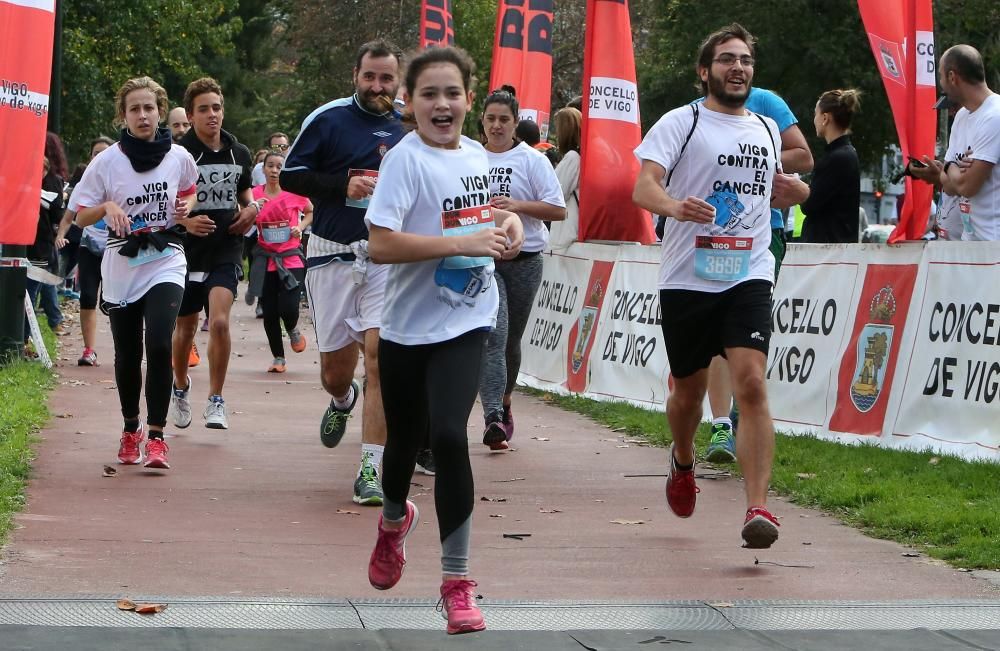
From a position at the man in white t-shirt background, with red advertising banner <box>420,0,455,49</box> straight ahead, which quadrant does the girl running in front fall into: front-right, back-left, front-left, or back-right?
back-left

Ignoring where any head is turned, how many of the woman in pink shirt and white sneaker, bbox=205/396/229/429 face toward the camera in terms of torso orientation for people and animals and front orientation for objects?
2

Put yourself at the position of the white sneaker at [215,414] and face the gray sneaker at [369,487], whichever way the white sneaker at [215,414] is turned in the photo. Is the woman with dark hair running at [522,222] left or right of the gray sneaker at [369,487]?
left

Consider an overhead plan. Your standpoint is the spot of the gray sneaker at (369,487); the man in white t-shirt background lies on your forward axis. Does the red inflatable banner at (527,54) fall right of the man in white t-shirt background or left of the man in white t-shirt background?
left

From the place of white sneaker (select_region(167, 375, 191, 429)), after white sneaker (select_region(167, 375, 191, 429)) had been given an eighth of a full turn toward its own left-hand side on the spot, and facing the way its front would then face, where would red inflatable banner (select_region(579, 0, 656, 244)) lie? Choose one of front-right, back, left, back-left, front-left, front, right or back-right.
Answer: left

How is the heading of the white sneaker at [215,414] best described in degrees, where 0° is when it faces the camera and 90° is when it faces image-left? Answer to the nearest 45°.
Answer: approximately 0°

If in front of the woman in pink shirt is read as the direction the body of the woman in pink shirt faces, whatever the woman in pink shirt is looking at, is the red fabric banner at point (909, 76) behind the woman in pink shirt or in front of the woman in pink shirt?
in front

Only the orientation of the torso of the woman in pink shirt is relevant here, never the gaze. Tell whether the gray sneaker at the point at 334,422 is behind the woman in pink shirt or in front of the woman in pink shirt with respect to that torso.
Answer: in front

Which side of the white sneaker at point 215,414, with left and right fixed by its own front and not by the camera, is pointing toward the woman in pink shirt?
back

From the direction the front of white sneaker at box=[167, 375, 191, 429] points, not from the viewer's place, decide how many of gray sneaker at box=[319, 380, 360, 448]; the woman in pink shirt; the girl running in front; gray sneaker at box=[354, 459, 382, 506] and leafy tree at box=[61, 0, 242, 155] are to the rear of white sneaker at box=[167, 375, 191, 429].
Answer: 2

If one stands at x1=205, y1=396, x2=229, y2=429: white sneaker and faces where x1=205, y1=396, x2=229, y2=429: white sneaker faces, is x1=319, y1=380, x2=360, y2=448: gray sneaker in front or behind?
in front
